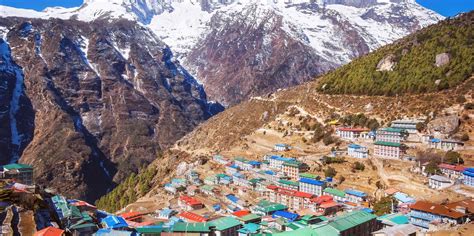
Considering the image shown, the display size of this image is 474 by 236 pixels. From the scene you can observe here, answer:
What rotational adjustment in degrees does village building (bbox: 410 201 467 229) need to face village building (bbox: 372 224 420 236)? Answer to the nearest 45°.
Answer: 0° — it already faces it

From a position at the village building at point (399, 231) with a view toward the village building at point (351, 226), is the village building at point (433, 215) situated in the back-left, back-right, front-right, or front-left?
back-right

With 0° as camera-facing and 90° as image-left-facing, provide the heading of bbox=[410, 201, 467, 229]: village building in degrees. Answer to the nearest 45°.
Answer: approximately 45°
